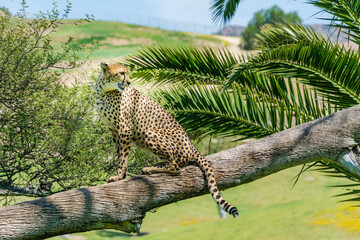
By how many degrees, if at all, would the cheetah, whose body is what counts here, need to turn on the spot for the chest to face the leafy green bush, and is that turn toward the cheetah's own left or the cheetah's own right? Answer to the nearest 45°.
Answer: approximately 45° to the cheetah's own right

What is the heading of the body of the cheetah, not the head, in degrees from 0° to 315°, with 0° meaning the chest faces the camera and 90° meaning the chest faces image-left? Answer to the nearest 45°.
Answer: approximately 90°
